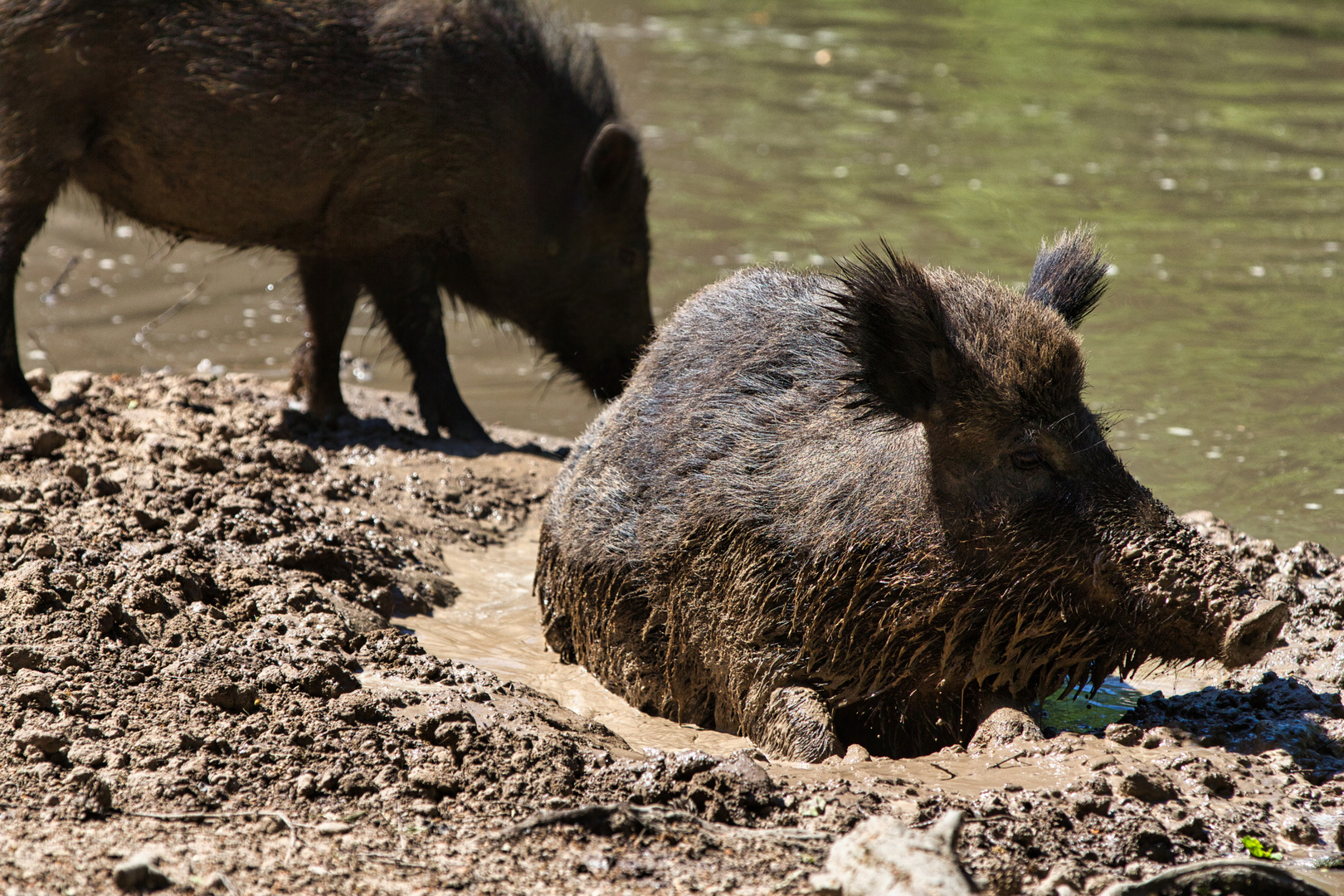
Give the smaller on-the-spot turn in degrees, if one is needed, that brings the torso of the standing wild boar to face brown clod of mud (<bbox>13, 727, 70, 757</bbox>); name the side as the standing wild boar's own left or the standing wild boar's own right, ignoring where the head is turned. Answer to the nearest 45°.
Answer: approximately 90° to the standing wild boar's own right

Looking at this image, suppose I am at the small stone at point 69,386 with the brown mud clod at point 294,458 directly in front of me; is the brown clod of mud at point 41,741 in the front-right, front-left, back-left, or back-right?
front-right

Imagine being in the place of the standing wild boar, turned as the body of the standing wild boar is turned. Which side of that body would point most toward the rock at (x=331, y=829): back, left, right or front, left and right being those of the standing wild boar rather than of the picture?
right

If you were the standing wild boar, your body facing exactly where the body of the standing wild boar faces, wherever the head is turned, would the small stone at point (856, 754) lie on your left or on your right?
on your right

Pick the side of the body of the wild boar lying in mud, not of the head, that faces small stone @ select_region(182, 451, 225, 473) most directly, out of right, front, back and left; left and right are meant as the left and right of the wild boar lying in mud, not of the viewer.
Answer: back

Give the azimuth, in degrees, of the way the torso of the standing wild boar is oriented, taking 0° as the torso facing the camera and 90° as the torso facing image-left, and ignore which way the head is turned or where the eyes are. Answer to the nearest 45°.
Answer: approximately 270°

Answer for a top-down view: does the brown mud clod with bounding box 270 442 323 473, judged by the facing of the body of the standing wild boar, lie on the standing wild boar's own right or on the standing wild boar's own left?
on the standing wild boar's own right

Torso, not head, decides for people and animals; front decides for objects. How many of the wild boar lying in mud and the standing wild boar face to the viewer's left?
0

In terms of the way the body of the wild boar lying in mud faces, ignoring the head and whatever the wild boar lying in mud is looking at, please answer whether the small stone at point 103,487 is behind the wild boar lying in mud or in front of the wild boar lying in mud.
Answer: behind

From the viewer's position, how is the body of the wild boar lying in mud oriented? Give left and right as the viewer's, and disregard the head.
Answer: facing the viewer and to the right of the viewer

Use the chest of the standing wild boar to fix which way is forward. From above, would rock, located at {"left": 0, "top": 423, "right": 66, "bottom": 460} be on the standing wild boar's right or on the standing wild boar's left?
on the standing wild boar's right
